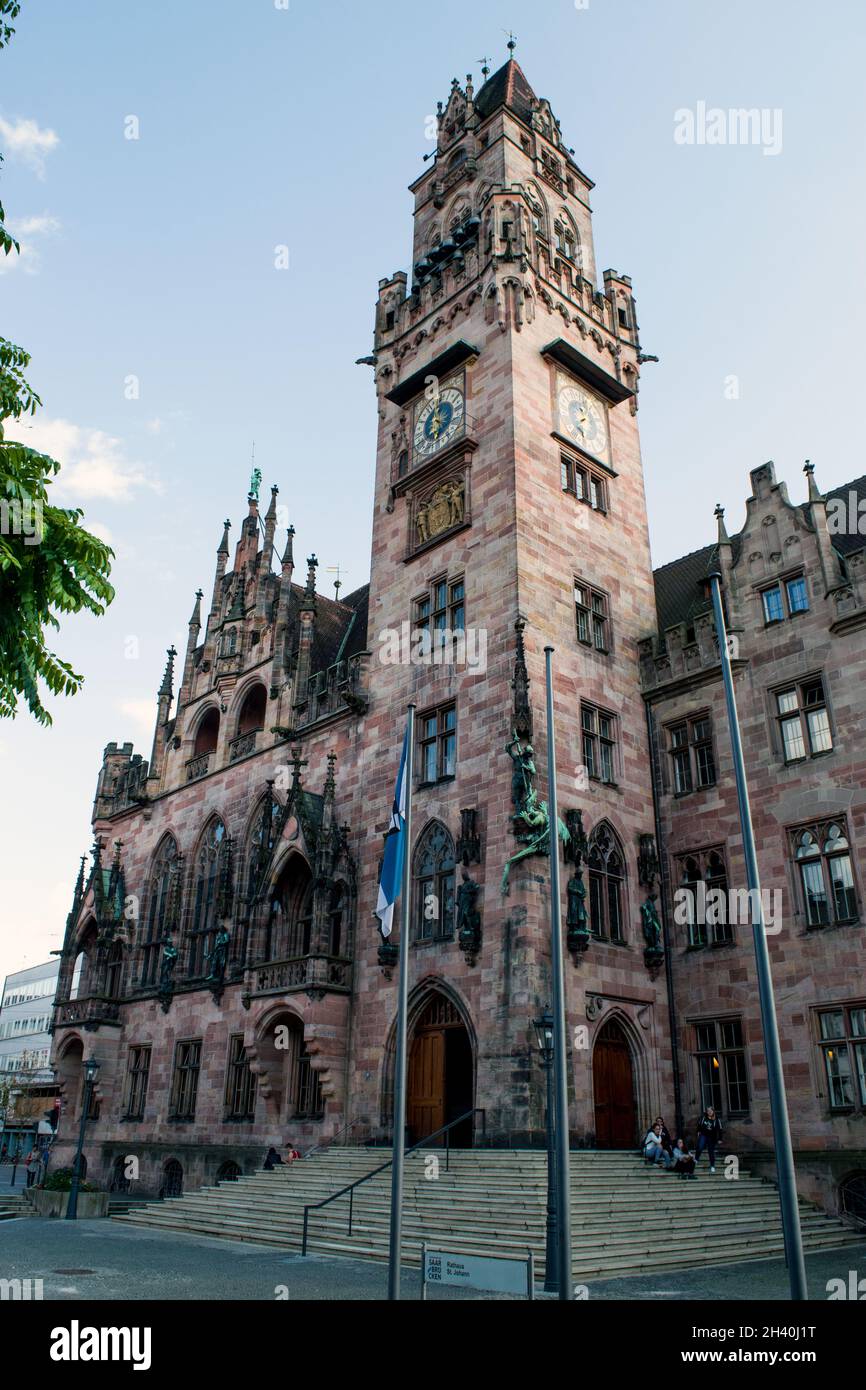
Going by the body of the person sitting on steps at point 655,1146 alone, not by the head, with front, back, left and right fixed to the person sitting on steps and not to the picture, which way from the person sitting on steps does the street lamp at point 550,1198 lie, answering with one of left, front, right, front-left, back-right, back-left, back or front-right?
front-right

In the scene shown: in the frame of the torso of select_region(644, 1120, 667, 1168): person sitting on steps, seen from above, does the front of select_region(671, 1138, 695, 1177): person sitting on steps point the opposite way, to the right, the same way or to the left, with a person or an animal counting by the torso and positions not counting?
the same way

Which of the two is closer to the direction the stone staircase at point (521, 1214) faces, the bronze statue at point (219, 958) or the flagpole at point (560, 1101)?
the flagpole

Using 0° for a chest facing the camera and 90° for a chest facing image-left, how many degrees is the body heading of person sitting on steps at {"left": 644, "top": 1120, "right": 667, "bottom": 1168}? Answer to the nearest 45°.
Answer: approximately 315°

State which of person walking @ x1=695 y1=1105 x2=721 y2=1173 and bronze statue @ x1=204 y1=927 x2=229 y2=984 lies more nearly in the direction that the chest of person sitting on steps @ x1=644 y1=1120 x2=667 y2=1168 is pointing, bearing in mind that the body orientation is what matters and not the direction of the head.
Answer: the person walking

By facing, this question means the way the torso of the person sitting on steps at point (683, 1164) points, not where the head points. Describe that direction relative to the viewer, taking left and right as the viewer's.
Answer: facing the viewer and to the right of the viewer

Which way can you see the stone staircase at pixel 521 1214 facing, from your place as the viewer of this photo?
facing the viewer

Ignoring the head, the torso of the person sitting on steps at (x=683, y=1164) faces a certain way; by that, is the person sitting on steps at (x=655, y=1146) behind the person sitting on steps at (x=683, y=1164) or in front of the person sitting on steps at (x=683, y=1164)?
behind

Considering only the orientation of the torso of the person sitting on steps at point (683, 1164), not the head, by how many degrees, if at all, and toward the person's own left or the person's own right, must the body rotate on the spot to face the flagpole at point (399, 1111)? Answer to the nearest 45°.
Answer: approximately 45° to the person's own right

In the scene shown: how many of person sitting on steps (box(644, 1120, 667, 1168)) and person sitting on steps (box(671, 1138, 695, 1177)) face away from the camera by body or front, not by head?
0
